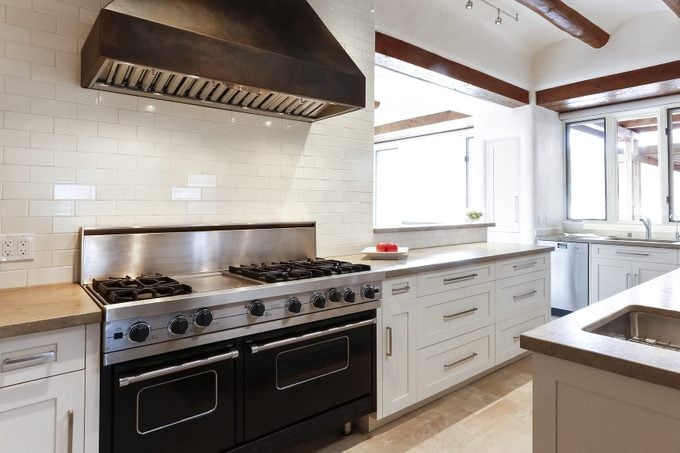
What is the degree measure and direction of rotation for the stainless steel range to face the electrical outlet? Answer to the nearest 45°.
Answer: approximately 135° to its right

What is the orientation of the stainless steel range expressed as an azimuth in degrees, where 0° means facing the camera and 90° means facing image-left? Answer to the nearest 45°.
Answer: approximately 315°

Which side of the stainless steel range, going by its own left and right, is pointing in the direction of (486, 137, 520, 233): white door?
left

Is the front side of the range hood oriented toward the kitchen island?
yes

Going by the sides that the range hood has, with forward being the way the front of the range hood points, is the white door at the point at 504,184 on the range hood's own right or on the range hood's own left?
on the range hood's own left

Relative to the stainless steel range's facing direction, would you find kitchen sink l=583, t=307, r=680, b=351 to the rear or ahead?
ahead

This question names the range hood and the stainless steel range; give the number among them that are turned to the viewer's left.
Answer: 0

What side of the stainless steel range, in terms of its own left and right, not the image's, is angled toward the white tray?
left

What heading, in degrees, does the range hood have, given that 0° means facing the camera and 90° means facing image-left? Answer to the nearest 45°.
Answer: approximately 315°

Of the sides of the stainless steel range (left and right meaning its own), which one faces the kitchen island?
front

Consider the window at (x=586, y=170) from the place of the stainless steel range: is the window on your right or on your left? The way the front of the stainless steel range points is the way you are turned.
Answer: on your left
